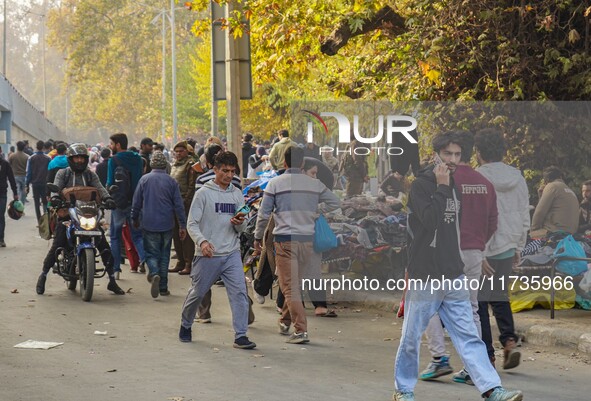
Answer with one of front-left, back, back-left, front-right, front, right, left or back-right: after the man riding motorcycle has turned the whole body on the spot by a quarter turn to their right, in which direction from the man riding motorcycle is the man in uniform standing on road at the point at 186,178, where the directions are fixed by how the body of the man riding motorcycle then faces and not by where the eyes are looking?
back-right

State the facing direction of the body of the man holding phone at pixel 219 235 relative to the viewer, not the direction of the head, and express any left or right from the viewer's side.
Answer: facing the viewer and to the right of the viewer

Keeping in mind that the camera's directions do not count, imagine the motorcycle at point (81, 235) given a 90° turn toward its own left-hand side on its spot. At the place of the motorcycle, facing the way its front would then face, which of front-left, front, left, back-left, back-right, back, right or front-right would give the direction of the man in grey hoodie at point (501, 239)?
front-right

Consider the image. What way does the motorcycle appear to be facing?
toward the camera

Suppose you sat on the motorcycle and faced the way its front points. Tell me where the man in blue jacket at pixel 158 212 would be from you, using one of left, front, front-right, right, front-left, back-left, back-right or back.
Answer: left

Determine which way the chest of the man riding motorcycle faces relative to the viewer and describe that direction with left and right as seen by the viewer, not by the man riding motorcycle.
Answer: facing the viewer

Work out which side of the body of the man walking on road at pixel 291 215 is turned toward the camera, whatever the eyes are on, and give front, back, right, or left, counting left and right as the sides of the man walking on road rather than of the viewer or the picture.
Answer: back

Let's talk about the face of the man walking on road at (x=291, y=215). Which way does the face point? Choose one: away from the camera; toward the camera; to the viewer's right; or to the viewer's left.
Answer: away from the camera

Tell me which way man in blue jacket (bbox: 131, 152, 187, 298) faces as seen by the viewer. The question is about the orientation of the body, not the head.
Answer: away from the camera

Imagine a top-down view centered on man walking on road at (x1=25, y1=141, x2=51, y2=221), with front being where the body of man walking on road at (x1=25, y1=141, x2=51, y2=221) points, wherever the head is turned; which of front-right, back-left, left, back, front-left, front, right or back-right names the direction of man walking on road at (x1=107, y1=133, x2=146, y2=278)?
back
